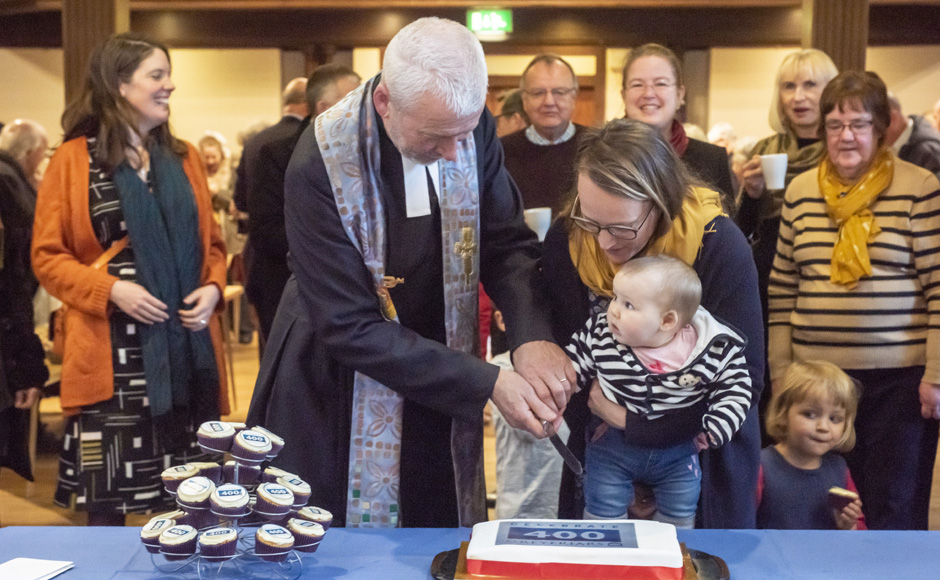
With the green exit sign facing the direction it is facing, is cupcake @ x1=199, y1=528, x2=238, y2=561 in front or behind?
in front

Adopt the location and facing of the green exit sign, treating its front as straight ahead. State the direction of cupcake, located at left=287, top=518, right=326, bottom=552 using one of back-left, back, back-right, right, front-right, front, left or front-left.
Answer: front

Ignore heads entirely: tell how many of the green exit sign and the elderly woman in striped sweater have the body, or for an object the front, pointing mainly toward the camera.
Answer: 2

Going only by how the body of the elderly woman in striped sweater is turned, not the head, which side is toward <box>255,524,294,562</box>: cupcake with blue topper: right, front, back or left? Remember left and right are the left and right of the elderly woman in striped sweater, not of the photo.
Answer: front

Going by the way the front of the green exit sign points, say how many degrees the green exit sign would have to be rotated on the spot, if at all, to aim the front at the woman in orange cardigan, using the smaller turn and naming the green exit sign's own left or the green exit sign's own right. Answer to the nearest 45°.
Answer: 0° — it already faces them

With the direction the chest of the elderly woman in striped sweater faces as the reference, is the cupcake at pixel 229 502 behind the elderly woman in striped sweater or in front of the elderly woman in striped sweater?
in front

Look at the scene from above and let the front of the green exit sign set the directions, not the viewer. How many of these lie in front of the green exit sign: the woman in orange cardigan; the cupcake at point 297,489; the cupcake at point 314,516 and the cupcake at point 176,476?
4

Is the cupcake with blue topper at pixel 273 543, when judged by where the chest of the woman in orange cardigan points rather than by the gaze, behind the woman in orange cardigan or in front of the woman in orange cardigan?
in front

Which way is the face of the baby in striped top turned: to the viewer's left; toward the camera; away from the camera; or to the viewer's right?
to the viewer's left

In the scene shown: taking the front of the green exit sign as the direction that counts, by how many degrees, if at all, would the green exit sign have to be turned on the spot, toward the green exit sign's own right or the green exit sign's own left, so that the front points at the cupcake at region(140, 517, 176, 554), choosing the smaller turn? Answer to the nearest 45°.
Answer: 0° — it already faces it

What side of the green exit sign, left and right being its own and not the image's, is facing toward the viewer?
front

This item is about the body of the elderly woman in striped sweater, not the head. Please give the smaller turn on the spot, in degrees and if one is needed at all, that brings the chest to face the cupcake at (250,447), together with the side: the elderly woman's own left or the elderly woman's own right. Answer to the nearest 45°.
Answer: approximately 45° to the elderly woman's own right

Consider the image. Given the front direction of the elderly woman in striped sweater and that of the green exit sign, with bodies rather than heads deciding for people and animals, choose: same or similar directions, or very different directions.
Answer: same or similar directions

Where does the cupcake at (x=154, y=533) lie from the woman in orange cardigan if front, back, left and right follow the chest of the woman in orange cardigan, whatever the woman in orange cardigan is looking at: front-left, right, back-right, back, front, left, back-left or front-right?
front-right

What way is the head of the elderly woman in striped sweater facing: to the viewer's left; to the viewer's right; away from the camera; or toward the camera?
toward the camera

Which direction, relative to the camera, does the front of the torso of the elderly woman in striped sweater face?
toward the camera
